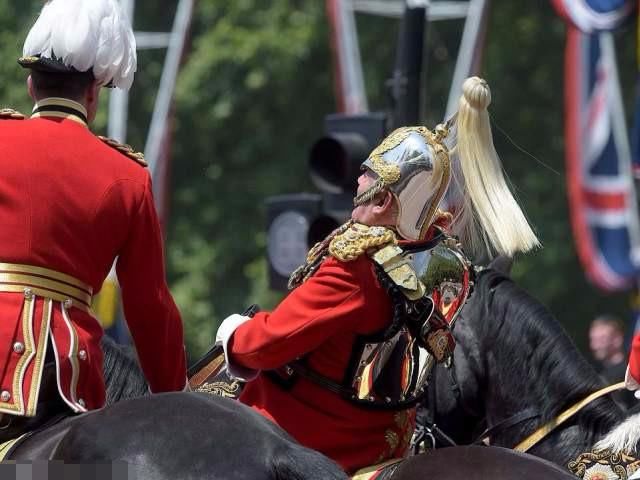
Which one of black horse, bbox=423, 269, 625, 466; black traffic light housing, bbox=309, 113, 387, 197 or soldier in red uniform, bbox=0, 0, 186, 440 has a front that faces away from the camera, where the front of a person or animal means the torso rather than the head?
the soldier in red uniform

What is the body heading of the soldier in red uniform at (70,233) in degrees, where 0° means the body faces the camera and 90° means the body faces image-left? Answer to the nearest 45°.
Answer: approximately 180°

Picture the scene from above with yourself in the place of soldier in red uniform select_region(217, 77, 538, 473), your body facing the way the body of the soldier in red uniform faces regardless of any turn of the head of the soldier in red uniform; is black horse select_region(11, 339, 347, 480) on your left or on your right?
on your left

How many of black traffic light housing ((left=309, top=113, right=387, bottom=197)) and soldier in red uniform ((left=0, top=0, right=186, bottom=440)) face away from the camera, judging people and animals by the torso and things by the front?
1

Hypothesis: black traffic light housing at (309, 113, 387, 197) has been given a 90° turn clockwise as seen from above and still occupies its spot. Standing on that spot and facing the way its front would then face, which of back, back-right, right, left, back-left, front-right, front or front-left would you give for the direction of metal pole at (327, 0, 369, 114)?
front-right
